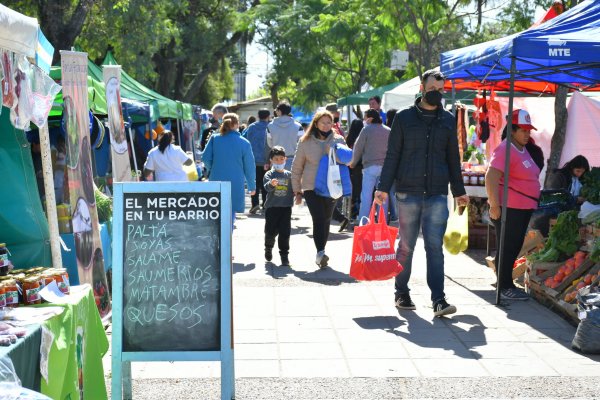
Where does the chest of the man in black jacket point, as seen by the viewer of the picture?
toward the camera

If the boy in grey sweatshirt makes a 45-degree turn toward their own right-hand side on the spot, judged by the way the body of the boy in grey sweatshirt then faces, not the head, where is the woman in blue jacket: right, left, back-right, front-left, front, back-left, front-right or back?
right

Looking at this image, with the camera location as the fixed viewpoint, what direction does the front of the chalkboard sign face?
facing the viewer

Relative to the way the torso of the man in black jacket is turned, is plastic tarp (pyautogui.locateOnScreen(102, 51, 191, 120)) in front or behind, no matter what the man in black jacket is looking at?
behind

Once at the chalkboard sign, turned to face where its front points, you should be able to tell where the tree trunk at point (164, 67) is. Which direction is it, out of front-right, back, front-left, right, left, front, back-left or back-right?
back

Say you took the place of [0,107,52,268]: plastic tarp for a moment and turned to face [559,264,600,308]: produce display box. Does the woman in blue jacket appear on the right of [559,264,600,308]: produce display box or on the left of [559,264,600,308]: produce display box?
left

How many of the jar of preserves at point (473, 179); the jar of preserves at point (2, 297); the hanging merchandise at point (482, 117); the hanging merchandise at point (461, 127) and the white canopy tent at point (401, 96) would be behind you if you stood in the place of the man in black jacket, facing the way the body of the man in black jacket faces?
4

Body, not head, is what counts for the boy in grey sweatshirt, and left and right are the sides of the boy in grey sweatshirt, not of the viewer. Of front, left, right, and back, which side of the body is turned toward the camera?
front

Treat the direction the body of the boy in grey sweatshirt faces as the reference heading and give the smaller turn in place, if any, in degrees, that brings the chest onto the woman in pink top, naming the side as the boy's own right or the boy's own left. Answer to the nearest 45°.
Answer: approximately 45° to the boy's own left

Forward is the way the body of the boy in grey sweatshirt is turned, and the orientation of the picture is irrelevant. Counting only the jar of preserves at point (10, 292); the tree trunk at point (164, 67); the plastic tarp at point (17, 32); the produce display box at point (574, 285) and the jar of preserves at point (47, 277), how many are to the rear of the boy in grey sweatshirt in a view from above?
1
